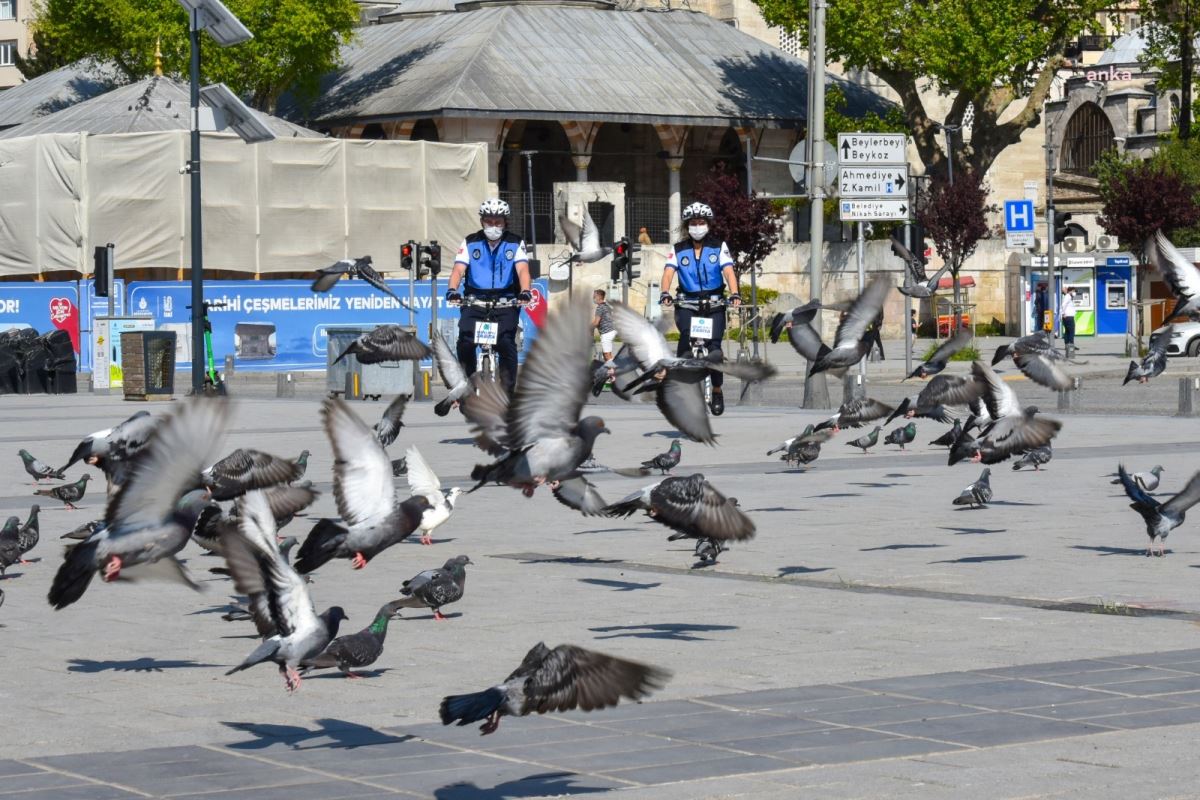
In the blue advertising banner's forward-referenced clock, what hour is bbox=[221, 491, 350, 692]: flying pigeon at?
The flying pigeon is roughly at 12 o'clock from the blue advertising banner.

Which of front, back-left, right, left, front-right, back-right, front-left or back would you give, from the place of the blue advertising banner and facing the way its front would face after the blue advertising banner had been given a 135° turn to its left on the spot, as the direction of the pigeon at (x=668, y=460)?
back-right

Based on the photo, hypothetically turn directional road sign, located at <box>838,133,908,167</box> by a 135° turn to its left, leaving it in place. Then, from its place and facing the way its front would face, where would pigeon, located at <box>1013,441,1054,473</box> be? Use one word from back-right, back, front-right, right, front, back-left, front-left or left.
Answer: back-right

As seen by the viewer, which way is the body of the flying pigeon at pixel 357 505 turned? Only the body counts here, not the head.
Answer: to the viewer's right

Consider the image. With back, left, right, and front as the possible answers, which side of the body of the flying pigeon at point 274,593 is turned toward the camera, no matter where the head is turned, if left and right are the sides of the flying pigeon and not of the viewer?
right

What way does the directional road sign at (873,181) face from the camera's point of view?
toward the camera

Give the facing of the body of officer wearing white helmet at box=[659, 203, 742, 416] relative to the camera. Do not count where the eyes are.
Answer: toward the camera

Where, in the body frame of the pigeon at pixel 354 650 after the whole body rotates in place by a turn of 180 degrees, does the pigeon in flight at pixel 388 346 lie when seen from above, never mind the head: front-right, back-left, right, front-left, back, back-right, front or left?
right

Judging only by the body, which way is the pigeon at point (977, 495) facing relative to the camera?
to the viewer's right

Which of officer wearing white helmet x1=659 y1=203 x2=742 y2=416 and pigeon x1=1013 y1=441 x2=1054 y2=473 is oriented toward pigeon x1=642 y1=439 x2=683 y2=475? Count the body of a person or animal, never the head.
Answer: the officer wearing white helmet

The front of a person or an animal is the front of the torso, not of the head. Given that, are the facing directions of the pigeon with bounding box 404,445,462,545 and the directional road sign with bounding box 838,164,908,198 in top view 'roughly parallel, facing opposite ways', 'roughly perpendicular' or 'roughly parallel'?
roughly perpendicular

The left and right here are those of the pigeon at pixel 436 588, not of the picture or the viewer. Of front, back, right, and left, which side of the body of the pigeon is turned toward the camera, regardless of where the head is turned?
right

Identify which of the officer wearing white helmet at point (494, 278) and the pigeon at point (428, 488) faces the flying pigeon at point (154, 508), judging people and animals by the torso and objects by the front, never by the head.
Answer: the officer wearing white helmet

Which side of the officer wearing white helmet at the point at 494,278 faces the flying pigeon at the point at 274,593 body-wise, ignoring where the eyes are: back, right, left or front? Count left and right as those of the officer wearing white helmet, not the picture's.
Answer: front
